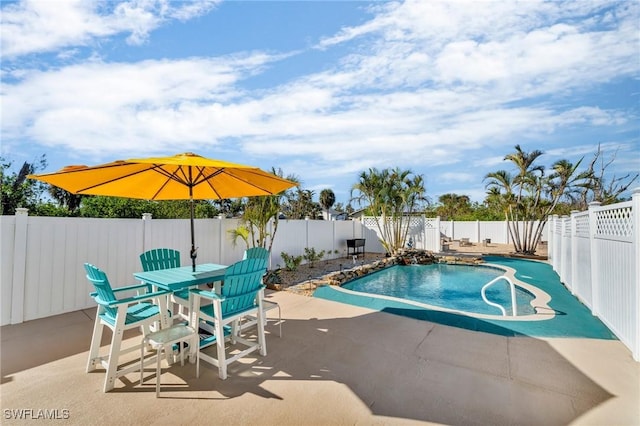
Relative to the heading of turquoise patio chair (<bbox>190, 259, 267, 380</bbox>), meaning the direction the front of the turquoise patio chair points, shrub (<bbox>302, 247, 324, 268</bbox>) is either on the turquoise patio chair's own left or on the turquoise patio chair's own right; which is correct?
on the turquoise patio chair's own right

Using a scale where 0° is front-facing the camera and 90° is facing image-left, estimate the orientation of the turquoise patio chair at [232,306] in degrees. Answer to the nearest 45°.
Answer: approximately 135°

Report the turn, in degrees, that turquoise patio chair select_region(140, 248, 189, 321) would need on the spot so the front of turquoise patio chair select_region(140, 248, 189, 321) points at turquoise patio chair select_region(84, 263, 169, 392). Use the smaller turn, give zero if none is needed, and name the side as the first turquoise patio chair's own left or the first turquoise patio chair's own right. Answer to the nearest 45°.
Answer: approximately 45° to the first turquoise patio chair's own right

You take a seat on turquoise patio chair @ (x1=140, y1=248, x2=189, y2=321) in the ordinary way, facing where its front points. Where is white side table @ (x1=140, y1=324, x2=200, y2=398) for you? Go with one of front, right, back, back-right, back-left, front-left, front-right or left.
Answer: front-right

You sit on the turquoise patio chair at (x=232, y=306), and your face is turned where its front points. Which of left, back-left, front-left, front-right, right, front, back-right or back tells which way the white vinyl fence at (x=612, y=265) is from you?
back-right

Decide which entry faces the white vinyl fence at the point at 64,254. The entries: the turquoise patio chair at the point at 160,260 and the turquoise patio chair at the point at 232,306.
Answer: the turquoise patio chair at the point at 232,306

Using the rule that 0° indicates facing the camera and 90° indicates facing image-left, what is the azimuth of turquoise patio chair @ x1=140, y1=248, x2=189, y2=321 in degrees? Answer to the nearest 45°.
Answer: approximately 315°

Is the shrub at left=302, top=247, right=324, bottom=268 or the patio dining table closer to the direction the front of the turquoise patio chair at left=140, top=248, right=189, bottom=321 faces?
the patio dining table

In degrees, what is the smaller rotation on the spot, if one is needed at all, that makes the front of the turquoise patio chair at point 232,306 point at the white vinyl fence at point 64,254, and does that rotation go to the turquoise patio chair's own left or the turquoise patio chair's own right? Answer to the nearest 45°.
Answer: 0° — it already faces it

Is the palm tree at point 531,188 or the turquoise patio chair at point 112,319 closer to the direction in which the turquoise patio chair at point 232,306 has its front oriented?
the turquoise patio chair

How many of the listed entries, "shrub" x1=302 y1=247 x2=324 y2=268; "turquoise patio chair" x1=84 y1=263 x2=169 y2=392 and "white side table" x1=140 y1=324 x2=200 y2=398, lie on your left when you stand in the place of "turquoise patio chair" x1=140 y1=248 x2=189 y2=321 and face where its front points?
1

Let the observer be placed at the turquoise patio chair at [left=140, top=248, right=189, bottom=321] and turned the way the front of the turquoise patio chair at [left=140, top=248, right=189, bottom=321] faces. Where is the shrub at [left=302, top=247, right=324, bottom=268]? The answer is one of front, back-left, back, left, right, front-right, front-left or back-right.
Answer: left

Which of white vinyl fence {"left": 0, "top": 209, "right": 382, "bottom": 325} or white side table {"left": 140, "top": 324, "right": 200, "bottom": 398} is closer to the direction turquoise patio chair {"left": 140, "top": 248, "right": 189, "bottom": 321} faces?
the white side table

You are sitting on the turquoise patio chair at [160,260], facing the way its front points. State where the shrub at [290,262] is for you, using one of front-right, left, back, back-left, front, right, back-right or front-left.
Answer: left

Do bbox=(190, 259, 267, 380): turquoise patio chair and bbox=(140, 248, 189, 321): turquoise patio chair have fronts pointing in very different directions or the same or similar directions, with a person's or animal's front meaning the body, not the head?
very different directions
